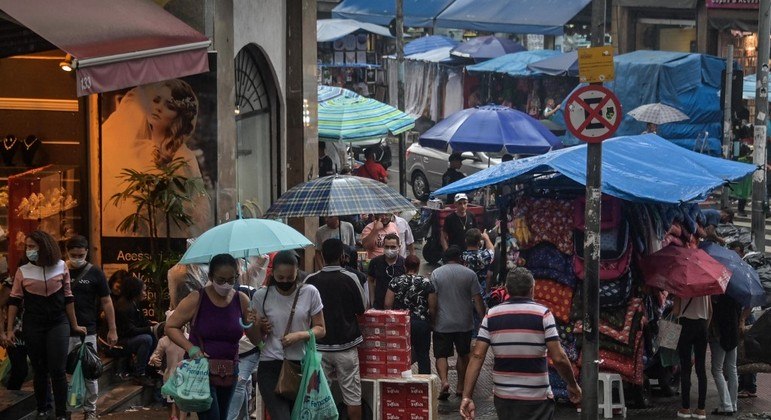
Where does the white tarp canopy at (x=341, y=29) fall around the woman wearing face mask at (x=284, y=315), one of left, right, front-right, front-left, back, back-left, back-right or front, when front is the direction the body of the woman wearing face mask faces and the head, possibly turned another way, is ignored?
back

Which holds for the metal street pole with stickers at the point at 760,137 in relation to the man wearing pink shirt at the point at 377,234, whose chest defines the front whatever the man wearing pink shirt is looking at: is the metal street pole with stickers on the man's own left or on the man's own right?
on the man's own left

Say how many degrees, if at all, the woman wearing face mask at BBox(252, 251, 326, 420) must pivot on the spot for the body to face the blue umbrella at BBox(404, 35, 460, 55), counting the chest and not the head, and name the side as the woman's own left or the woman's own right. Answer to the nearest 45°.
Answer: approximately 180°

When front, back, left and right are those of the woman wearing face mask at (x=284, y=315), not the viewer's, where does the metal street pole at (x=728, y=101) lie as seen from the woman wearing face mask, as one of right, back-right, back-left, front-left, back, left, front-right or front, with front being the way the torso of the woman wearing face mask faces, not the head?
back-left
